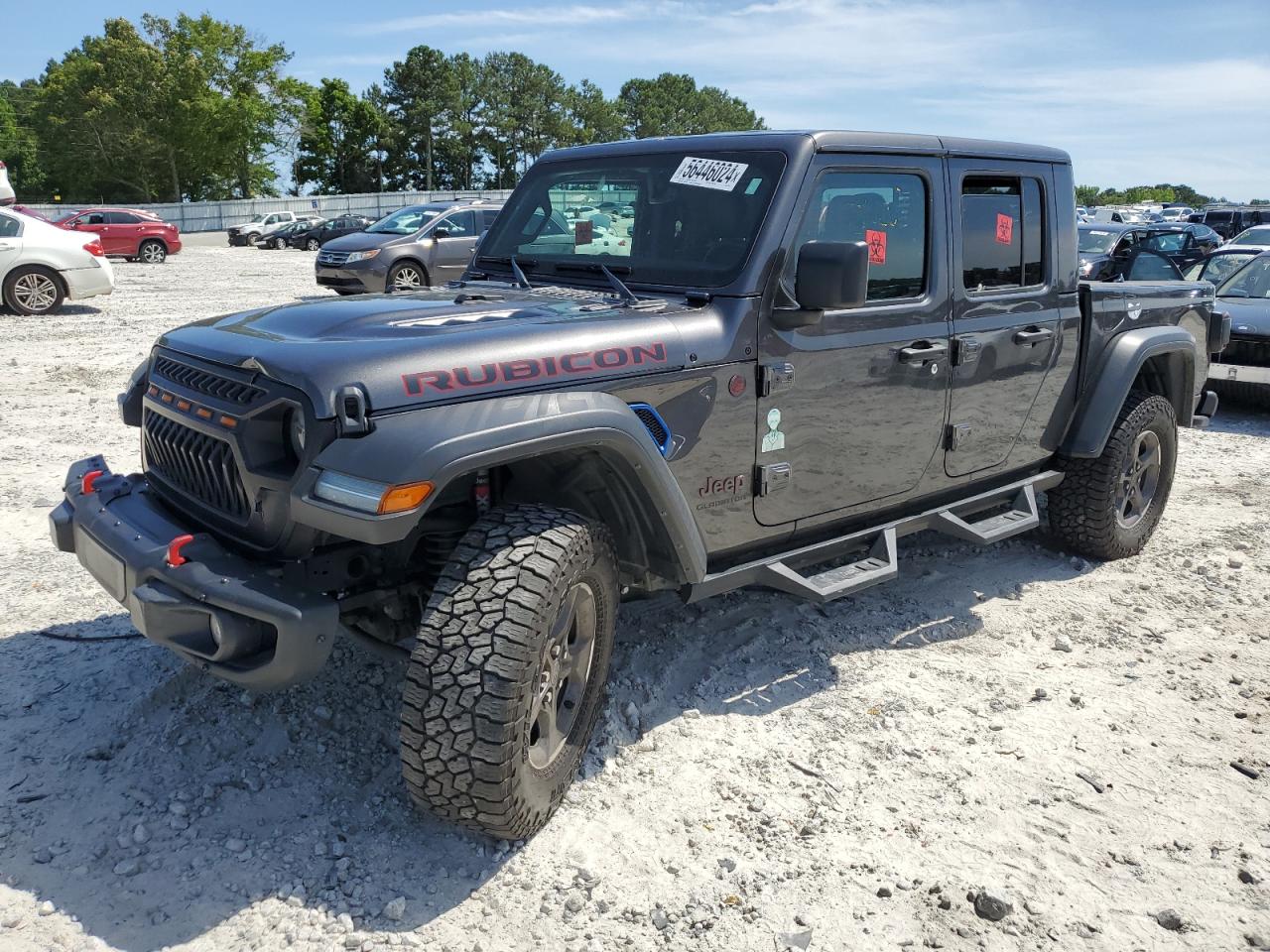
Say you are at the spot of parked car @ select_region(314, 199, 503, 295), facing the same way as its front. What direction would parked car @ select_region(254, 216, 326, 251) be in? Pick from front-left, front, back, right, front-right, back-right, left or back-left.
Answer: back-right

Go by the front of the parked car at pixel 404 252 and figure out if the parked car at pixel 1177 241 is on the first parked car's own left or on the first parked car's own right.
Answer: on the first parked car's own left

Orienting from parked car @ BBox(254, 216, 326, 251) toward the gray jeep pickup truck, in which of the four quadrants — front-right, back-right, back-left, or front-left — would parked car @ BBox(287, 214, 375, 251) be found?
front-left

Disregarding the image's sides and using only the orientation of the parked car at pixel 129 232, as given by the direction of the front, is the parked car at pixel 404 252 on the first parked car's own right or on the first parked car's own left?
on the first parked car's own left

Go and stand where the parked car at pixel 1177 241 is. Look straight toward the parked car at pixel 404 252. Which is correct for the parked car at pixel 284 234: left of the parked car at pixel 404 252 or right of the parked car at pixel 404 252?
right

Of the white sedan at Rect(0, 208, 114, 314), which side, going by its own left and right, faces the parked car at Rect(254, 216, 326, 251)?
right

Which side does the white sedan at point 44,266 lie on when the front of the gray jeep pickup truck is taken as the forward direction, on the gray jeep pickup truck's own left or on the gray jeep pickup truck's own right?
on the gray jeep pickup truck's own right

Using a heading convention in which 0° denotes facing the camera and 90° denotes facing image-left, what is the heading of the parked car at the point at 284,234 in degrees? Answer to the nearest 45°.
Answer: approximately 45°

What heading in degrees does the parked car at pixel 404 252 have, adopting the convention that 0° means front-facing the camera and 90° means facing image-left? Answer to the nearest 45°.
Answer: approximately 45°

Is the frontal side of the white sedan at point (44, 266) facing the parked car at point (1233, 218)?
no

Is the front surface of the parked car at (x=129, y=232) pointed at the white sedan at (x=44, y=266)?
no

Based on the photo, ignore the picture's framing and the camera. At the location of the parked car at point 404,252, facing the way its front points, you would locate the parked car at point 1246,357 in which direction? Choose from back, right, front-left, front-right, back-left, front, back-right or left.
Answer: left

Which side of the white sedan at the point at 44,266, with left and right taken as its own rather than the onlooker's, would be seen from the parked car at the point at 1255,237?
back

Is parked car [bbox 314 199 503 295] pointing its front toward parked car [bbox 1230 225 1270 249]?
no
